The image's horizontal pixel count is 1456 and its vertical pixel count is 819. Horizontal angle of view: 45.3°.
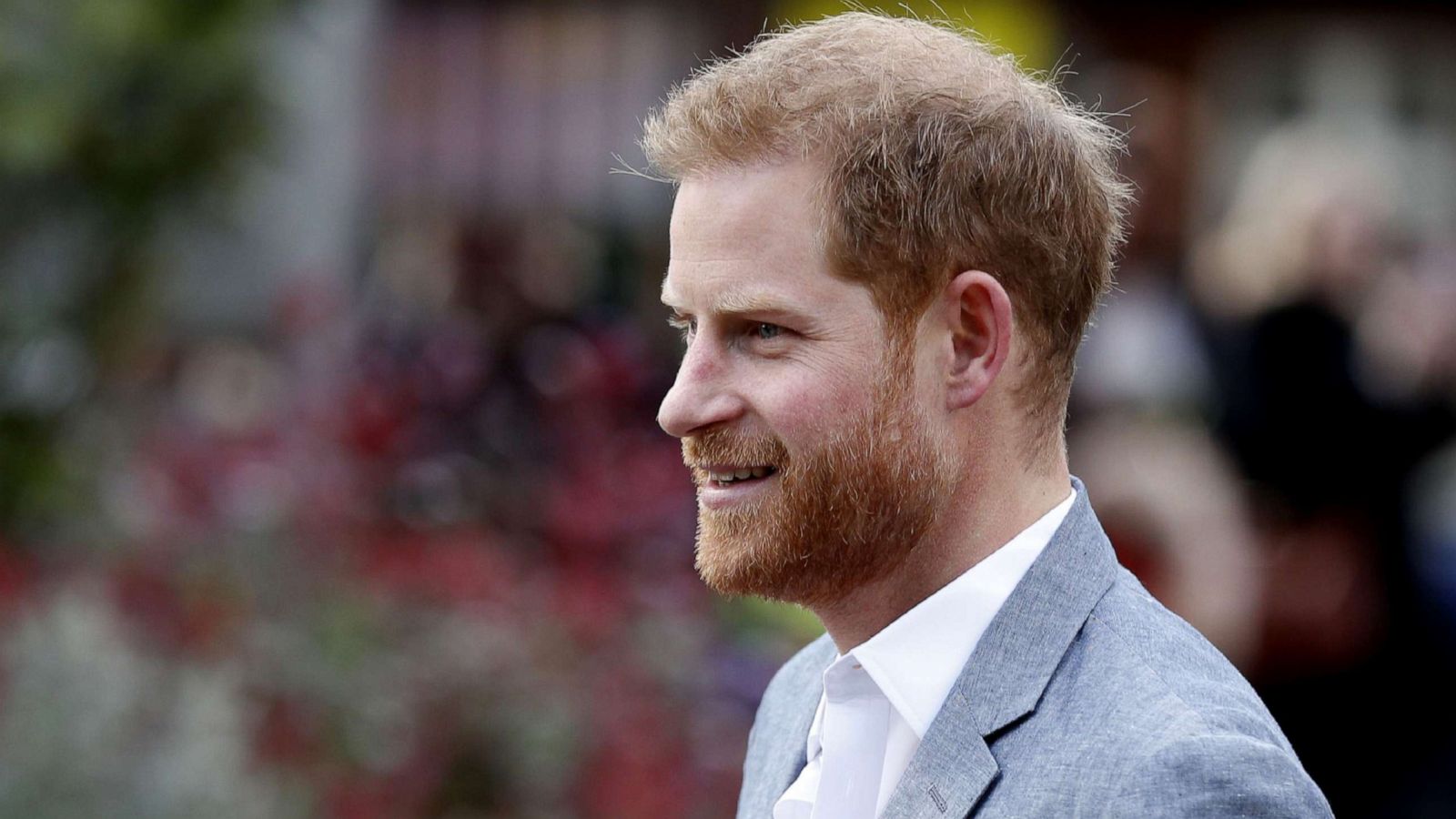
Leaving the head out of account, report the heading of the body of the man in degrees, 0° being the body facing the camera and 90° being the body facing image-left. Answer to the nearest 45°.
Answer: approximately 45°

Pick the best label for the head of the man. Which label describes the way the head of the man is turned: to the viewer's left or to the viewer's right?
to the viewer's left
